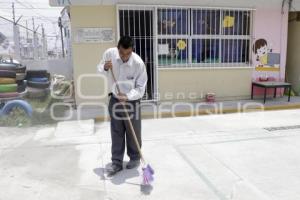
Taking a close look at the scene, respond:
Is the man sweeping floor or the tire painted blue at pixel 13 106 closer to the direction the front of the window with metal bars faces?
the man sweeping floor

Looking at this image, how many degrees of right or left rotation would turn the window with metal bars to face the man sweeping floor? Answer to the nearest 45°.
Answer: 0° — it already faces them

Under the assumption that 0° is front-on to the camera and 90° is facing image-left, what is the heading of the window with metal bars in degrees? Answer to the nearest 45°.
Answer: approximately 0°

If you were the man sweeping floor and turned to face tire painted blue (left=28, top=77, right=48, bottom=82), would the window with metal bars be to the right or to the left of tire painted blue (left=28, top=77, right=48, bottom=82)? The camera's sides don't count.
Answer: right

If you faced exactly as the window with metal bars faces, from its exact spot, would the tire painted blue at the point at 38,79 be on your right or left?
on your right

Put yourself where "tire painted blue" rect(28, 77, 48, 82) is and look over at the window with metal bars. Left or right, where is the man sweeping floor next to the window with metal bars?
right

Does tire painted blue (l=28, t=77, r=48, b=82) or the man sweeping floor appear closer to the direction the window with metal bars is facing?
the man sweeping floor

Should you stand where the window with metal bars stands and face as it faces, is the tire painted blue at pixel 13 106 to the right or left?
on its right
